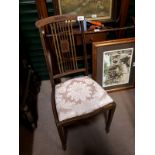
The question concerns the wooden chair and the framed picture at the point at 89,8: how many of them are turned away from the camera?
0

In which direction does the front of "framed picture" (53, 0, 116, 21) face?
toward the camera

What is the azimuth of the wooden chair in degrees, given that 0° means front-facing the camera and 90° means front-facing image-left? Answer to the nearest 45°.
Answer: approximately 315°

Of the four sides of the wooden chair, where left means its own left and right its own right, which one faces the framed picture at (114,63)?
left
